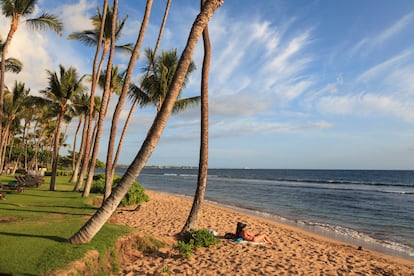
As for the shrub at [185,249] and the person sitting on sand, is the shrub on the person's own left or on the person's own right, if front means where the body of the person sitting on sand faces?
on the person's own right

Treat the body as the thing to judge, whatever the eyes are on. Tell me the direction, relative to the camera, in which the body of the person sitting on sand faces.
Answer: to the viewer's right

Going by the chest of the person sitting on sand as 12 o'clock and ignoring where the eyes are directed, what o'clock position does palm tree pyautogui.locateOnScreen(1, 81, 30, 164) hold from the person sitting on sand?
The palm tree is roughly at 7 o'clock from the person sitting on sand.

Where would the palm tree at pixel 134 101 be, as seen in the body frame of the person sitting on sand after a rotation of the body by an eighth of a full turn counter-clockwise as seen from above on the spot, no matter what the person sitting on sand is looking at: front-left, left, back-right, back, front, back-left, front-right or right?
left

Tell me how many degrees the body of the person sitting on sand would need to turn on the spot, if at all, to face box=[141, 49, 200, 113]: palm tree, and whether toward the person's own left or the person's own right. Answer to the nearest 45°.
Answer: approximately 135° to the person's own left
